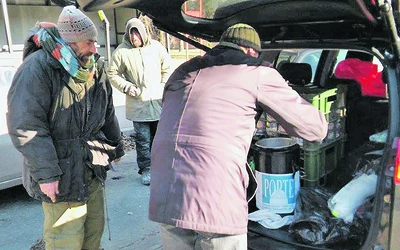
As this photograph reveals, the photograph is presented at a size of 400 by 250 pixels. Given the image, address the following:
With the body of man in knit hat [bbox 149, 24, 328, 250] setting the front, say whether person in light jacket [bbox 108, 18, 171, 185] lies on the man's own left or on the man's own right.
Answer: on the man's own left

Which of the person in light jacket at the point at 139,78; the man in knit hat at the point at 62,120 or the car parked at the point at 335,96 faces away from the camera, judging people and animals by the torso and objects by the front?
the car parked

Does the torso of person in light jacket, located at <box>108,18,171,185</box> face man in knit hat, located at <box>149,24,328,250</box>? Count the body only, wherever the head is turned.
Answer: yes

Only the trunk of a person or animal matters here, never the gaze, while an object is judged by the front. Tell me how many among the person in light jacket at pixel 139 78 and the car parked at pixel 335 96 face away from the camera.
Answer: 1

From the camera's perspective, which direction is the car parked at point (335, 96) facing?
away from the camera

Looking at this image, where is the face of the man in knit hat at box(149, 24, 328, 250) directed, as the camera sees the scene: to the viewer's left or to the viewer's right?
to the viewer's right

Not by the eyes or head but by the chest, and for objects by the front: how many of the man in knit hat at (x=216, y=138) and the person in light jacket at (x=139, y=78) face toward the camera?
1

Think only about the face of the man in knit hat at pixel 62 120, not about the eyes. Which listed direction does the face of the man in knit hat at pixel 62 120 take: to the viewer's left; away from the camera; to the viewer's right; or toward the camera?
to the viewer's right

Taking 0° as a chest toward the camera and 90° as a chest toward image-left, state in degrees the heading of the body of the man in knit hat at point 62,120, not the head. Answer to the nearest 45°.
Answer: approximately 315°

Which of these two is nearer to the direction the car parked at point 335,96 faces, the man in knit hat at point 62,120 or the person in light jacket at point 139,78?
the person in light jacket
